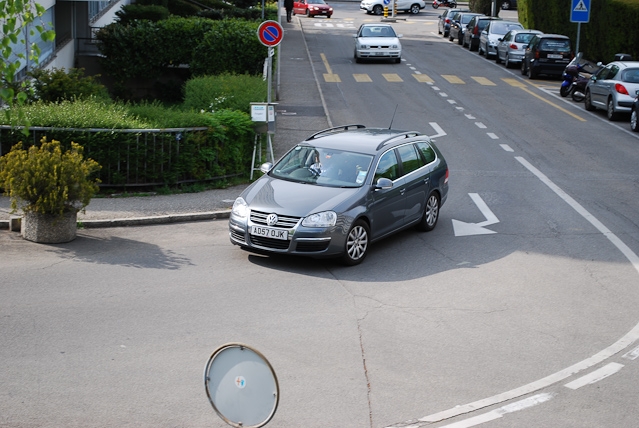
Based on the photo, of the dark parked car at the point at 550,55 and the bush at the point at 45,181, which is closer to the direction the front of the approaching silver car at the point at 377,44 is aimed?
the bush

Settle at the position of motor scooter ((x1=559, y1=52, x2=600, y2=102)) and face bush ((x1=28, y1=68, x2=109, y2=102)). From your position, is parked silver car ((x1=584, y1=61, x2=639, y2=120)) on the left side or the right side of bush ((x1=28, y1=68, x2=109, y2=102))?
left

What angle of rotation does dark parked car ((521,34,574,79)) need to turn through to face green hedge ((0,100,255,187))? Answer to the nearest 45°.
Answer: approximately 135° to its left

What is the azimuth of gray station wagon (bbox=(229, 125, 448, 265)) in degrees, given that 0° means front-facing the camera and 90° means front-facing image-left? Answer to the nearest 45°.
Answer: approximately 45°

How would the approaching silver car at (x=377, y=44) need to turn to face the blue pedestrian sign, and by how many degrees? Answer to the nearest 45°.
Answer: approximately 45° to its left

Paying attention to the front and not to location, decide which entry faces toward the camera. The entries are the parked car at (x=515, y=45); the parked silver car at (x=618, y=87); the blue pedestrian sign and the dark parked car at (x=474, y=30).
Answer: the blue pedestrian sign

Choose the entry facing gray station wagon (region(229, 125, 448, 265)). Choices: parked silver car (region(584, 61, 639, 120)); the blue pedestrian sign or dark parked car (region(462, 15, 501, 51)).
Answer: the blue pedestrian sign

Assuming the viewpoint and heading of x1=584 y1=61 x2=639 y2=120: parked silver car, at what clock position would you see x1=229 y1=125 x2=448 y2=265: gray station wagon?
The gray station wagon is roughly at 8 o'clock from the parked silver car.
